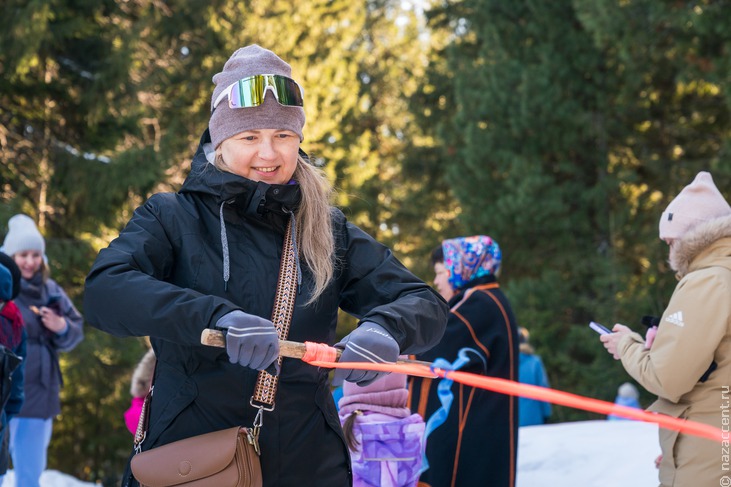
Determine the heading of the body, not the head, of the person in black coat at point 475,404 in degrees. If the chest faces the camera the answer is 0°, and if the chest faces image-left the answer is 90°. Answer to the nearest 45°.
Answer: approximately 90°

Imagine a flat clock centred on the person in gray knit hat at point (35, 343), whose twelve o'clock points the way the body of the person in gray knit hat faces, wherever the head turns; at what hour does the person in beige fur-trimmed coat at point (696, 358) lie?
The person in beige fur-trimmed coat is roughly at 11 o'clock from the person in gray knit hat.

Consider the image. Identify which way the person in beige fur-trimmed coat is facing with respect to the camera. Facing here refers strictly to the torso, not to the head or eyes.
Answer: to the viewer's left

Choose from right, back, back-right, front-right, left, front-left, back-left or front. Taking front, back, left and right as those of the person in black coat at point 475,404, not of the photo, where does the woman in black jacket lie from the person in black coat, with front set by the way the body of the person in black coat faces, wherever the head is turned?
left

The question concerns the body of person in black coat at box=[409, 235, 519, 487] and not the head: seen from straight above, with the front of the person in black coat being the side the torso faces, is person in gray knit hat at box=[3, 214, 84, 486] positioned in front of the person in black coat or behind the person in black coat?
in front

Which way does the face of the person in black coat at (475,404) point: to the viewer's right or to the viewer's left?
to the viewer's left

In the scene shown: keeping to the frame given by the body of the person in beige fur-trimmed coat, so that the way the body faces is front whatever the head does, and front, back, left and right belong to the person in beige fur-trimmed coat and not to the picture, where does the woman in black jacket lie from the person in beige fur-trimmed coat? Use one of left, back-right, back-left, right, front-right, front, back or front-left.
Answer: front-left

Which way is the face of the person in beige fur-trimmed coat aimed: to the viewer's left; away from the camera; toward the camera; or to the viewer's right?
to the viewer's left
